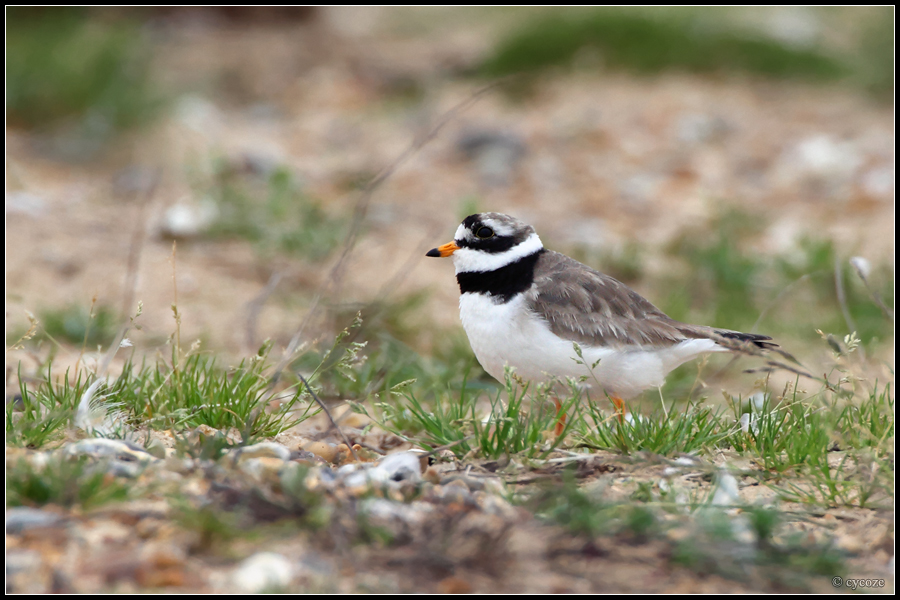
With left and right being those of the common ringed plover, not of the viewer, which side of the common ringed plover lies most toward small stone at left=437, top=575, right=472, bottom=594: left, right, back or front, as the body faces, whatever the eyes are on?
left

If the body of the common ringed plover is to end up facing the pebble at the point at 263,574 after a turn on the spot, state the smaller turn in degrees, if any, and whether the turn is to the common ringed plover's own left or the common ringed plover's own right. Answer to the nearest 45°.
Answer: approximately 90° to the common ringed plover's own left

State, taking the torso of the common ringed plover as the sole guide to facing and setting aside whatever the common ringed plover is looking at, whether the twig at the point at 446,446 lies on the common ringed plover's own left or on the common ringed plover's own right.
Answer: on the common ringed plover's own left

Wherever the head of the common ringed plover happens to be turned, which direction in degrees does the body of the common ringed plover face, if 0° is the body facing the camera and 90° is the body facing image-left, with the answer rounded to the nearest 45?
approximately 90°

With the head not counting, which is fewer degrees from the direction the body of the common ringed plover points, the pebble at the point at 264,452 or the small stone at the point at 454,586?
the pebble

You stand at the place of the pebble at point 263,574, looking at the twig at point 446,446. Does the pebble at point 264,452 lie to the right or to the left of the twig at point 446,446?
left

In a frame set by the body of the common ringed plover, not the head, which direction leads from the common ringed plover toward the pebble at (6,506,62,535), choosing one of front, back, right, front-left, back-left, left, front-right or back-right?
front-left

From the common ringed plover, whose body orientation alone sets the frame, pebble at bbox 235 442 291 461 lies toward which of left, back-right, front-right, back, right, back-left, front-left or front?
front-left
